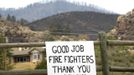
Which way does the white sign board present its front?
toward the camera
